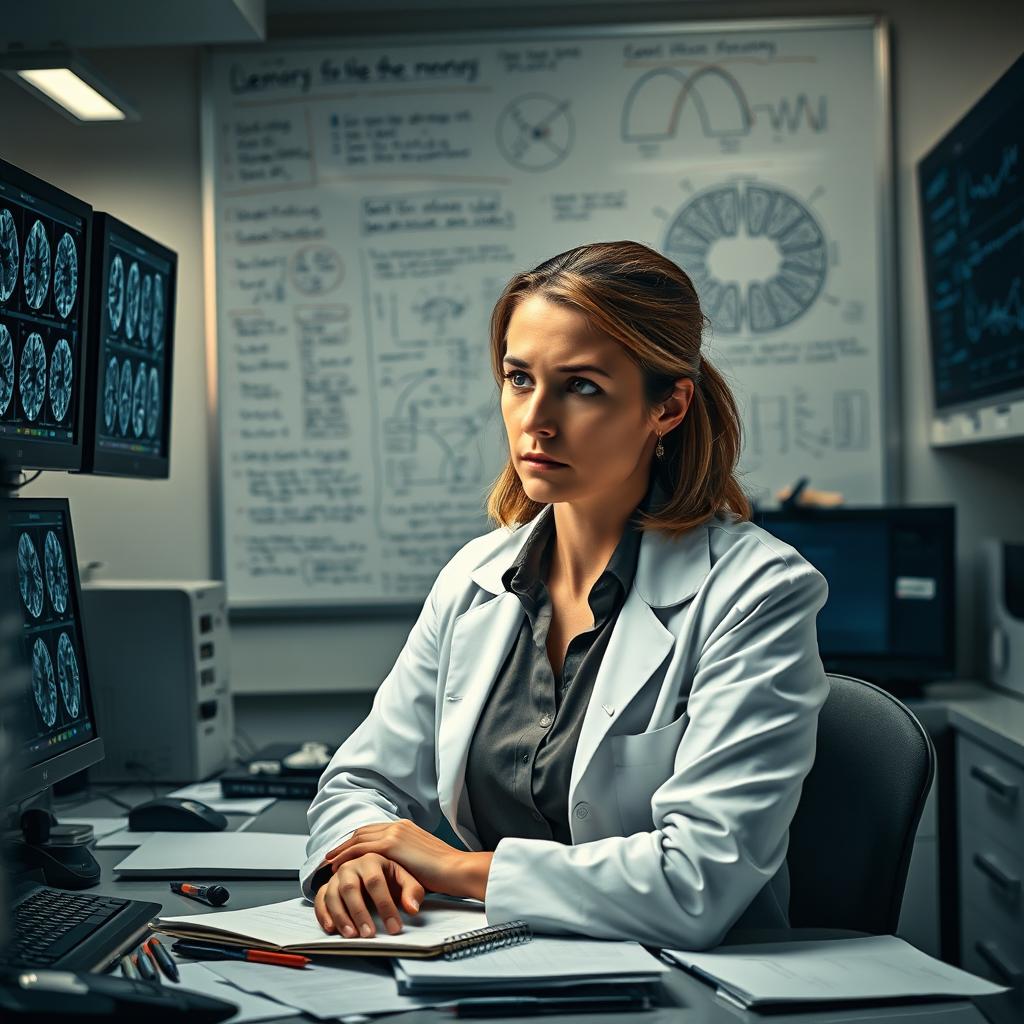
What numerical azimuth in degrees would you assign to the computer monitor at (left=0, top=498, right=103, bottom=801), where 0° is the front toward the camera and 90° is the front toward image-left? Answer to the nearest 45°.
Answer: approximately 315°

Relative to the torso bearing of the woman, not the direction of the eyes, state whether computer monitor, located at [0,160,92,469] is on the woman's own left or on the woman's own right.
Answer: on the woman's own right

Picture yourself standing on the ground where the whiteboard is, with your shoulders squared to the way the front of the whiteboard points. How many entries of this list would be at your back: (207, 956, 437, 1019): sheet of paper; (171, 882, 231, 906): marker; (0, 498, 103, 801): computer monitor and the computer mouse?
0

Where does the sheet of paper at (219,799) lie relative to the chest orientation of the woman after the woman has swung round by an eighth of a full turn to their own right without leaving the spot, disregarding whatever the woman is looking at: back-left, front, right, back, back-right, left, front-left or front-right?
front-right

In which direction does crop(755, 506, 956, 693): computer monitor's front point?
toward the camera

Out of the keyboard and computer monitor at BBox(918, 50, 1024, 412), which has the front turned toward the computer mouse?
the computer monitor

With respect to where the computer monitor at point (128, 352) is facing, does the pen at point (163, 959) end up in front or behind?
in front

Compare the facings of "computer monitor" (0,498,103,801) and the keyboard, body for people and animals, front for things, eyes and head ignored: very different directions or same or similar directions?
same or similar directions

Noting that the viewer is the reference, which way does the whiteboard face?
facing the viewer

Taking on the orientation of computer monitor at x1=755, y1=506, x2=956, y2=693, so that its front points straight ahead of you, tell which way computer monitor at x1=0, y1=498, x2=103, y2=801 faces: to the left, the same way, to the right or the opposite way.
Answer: to the left

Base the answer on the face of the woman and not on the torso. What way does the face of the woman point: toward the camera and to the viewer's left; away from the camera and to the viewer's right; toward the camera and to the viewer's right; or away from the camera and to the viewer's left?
toward the camera and to the viewer's left

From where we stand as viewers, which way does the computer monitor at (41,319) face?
facing the viewer and to the right of the viewer

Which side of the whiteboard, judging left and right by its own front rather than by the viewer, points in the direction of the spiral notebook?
front

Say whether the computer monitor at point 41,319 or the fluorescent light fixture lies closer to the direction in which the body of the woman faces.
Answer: the computer monitor

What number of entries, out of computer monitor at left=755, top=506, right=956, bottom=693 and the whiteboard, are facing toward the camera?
2
